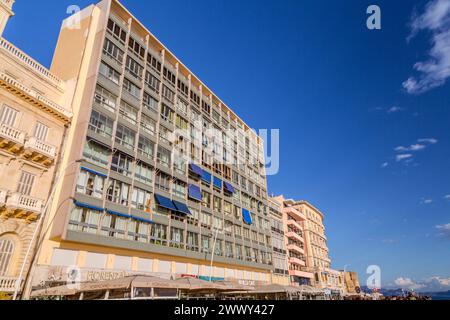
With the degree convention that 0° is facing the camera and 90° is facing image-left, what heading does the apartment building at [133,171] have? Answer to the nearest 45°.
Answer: approximately 315°
